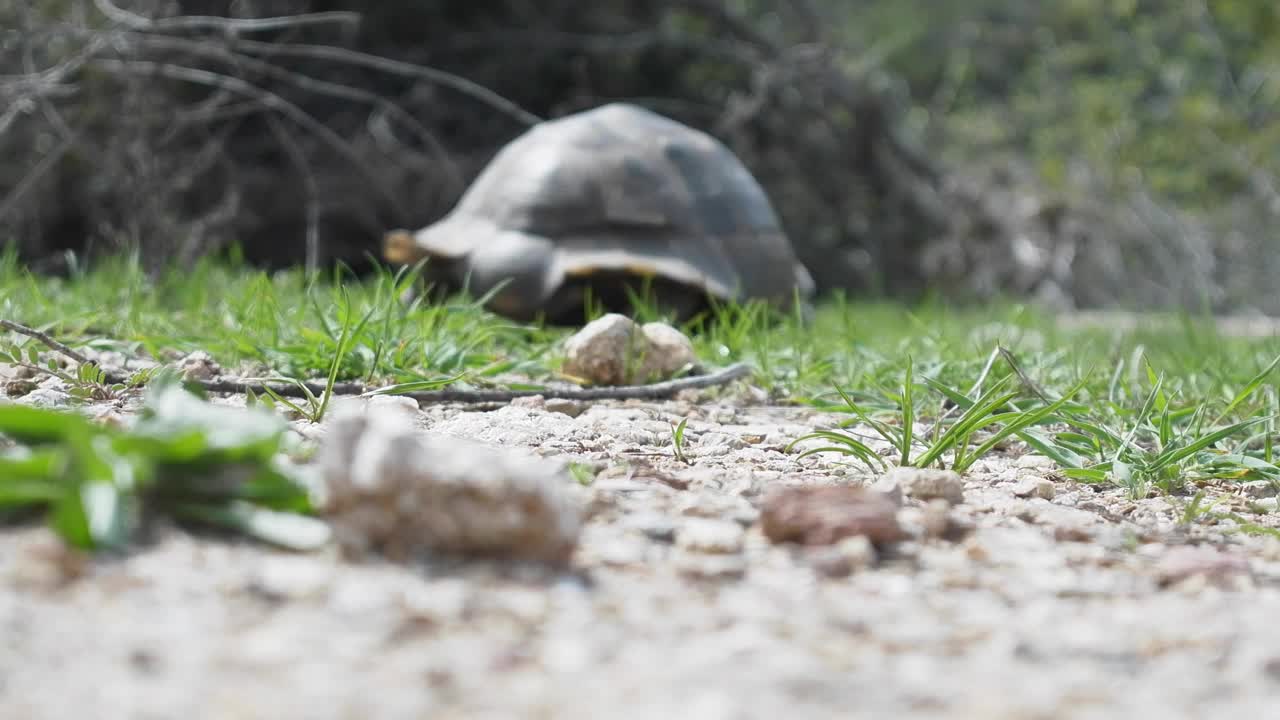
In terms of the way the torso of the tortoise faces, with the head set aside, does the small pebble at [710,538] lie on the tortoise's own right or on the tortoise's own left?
on the tortoise's own left

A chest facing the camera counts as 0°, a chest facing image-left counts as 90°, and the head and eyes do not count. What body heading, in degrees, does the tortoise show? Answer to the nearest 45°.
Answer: approximately 90°

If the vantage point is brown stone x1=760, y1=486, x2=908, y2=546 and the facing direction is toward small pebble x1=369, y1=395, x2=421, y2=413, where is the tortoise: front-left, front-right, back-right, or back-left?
front-right

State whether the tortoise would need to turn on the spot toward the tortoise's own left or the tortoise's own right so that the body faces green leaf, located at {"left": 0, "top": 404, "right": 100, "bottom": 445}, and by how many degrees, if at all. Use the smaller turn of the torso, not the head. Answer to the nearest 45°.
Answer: approximately 90° to the tortoise's own left

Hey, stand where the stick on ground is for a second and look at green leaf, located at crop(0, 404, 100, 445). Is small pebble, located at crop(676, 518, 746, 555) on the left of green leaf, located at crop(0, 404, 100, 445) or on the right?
left

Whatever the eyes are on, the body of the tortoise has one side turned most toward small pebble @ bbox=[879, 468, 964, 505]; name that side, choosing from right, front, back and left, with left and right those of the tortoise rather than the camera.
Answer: left

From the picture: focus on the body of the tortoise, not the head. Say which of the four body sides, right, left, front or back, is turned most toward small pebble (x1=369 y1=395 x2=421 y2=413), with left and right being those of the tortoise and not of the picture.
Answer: left

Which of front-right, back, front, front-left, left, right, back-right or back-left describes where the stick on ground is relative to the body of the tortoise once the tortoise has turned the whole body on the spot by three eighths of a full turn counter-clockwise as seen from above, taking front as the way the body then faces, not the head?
front-right

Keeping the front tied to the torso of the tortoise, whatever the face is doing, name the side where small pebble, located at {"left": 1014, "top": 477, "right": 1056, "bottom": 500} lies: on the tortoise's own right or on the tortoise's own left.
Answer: on the tortoise's own left

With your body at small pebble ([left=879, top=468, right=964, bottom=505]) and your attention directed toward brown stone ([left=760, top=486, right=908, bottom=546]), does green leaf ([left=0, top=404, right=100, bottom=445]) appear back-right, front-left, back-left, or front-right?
front-right

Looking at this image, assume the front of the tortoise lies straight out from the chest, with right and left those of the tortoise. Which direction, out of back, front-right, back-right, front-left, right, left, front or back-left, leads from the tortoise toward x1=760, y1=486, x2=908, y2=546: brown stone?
left

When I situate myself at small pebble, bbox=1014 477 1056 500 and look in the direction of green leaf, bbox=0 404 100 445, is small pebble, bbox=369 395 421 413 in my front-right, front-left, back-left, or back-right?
front-right
